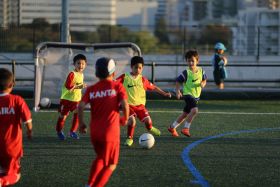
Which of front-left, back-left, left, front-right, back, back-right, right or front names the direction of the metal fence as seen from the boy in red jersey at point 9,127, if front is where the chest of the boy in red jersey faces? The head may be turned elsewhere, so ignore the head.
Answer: front

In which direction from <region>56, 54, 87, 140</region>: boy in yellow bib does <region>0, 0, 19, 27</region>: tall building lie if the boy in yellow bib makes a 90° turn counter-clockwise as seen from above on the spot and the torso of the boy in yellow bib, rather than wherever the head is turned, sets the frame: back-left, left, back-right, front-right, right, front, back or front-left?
front-left

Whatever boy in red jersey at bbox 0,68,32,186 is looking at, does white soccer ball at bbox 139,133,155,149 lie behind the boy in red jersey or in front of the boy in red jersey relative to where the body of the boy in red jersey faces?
in front

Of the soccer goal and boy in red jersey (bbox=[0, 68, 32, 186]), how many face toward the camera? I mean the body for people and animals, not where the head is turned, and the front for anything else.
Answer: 1

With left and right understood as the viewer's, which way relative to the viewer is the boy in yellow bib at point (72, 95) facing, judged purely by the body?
facing the viewer and to the right of the viewer

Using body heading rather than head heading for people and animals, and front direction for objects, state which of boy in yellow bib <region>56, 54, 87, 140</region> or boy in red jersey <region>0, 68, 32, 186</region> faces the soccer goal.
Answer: the boy in red jersey

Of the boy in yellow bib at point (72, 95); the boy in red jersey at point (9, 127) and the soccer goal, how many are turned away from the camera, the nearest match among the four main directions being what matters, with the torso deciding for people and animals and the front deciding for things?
1

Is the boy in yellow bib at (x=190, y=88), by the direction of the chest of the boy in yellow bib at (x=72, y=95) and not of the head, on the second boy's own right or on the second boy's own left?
on the second boy's own left

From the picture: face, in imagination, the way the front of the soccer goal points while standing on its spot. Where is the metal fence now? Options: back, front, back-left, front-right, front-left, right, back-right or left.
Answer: back

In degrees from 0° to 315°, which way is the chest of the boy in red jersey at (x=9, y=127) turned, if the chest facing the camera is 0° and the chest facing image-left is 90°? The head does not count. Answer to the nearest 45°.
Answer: approximately 180°

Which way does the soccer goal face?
toward the camera

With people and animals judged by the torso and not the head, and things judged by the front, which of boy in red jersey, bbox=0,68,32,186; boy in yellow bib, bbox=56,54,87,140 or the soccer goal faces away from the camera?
the boy in red jersey

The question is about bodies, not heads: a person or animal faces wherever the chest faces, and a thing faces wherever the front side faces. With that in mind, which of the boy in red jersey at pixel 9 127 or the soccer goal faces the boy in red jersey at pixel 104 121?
the soccer goal

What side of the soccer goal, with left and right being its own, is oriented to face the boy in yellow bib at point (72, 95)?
front

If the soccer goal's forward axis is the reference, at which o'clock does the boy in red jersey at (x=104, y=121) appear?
The boy in red jersey is roughly at 12 o'clock from the soccer goal.

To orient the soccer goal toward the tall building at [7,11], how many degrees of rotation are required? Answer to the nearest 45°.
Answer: approximately 180°

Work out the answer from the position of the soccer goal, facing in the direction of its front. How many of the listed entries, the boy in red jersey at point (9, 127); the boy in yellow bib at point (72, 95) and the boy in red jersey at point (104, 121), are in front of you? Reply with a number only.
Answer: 3

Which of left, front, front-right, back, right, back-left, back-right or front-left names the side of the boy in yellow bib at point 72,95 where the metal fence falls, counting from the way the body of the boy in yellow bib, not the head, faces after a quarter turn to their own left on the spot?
front-left
